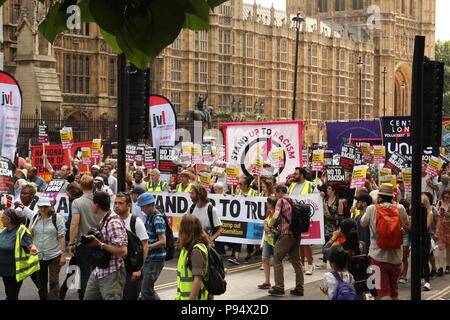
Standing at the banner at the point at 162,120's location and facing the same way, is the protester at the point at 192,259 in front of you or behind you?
in front

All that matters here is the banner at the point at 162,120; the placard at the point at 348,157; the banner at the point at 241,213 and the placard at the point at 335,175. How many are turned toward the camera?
4

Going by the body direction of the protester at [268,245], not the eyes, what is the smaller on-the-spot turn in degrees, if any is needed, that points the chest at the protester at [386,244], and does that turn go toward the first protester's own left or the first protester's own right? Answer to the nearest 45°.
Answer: approximately 135° to the first protester's own left

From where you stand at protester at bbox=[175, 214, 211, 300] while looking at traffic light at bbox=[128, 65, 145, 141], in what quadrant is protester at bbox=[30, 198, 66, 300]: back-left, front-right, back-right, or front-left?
front-left

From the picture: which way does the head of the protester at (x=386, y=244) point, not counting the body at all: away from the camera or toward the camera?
away from the camera

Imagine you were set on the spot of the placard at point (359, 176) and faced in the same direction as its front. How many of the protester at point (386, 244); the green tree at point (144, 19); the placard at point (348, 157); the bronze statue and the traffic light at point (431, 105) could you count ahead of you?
3

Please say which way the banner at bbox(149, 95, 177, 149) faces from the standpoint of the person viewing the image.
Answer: facing the viewer

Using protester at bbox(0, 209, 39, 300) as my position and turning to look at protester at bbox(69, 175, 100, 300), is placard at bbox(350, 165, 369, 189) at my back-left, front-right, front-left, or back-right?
front-left

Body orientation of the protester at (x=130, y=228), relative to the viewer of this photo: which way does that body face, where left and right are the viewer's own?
facing the viewer and to the left of the viewer

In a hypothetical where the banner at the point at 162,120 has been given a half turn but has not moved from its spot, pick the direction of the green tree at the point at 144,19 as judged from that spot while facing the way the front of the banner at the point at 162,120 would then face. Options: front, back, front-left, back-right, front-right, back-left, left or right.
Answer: back

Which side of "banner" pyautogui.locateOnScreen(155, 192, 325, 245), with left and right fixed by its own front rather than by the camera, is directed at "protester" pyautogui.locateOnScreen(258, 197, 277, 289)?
front

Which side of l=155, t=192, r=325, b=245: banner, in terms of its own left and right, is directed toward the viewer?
front

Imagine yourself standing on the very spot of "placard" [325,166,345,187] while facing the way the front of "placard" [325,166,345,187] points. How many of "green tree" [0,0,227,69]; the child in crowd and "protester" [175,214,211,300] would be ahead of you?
3

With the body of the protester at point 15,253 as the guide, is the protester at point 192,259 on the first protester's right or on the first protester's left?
on the first protester's left
